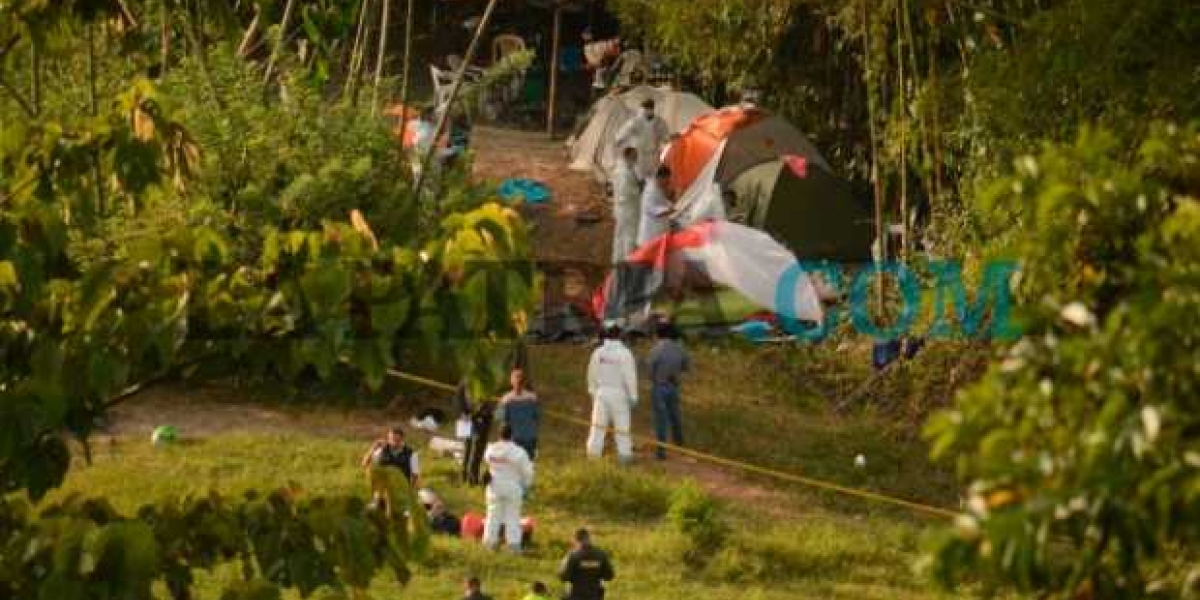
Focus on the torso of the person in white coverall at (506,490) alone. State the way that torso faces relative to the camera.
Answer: away from the camera

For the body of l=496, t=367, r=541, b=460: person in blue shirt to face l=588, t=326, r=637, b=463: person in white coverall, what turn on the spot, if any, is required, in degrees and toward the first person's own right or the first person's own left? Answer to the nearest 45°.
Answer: approximately 135° to the first person's own left

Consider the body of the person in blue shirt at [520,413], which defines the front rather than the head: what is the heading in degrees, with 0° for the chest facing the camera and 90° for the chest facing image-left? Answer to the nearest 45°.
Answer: approximately 0°

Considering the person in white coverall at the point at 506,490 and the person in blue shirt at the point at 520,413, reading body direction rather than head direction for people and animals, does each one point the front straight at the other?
yes

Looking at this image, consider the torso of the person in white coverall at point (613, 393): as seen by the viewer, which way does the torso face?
away from the camera

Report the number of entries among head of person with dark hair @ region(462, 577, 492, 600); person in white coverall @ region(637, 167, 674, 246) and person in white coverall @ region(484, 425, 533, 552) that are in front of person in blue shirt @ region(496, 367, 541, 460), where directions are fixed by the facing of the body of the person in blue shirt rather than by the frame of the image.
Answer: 2
